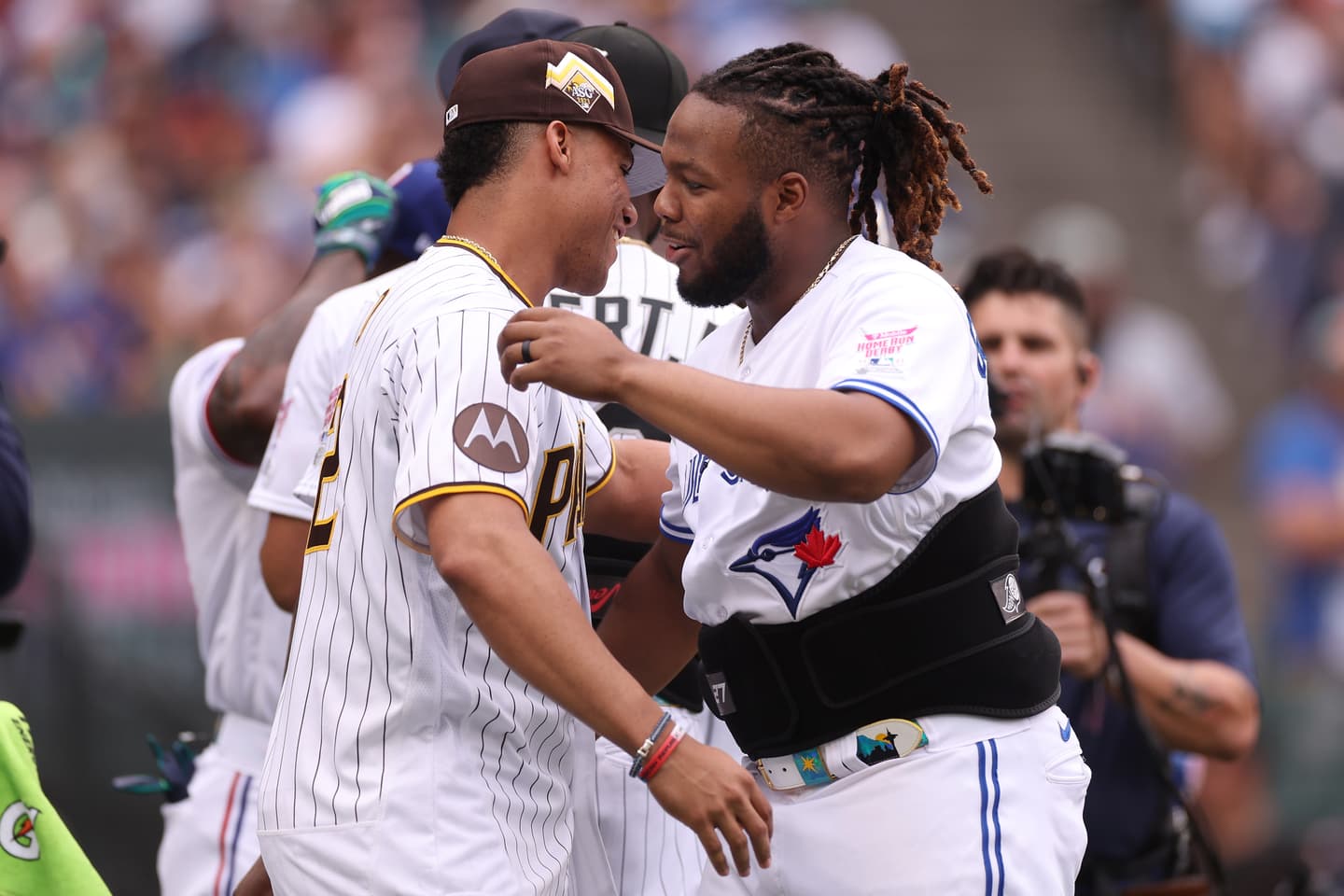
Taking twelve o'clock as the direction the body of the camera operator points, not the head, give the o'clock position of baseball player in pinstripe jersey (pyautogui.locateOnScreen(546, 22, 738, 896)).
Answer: The baseball player in pinstripe jersey is roughly at 12 o'clock from the camera operator.

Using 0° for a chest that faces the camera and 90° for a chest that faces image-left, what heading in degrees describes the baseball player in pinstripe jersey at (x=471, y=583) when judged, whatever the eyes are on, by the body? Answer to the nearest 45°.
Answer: approximately 270°

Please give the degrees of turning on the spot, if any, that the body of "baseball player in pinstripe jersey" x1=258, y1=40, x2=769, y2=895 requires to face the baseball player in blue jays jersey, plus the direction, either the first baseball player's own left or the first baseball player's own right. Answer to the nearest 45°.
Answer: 0° — they already face them

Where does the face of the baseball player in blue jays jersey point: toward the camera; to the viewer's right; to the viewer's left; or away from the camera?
to the viewer's left

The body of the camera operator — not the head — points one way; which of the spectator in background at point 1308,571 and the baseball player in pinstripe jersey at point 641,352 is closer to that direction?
the baseball player in pinstripe jersey

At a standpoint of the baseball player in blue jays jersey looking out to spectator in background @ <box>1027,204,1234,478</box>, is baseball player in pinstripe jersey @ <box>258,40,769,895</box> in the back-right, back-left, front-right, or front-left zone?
back-left

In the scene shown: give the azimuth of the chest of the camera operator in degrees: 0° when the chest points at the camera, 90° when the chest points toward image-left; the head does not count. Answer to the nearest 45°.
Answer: approximately 45°

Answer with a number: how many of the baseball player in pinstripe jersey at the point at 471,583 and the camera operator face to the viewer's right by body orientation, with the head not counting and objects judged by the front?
1

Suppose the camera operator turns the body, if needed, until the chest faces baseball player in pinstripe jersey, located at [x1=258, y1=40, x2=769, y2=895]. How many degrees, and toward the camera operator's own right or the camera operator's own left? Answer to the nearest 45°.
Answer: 0° — they already face them

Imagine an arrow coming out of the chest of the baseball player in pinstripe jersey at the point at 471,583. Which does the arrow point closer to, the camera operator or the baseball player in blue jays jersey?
the baseball player in blue jays jersey

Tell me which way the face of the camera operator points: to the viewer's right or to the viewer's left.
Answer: to the viewer's left

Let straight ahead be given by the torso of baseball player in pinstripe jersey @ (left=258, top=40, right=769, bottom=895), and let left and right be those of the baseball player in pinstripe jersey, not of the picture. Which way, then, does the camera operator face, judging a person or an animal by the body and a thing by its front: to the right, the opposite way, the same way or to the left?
to the right

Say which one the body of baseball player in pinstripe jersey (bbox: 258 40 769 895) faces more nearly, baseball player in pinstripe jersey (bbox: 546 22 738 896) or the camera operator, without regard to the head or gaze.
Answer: the camera operator

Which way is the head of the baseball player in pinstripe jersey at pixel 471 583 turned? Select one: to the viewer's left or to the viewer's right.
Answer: to the viewer's right

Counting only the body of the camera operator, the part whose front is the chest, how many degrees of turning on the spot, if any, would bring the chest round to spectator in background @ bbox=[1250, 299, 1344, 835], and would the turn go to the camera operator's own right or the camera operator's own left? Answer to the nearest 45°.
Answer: approximately 135° to the camera operator's own right

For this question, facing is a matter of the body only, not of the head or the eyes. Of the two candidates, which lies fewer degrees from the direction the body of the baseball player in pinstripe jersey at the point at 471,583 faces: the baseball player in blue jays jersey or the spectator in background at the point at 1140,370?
the baseball player in blue jays jersey
